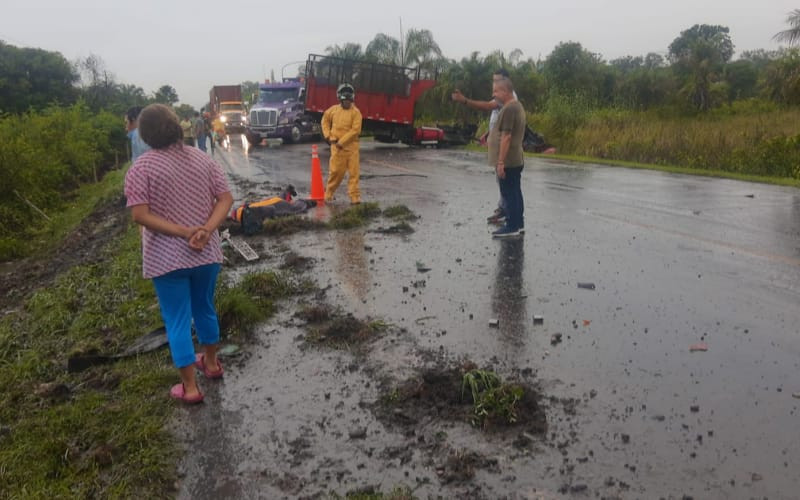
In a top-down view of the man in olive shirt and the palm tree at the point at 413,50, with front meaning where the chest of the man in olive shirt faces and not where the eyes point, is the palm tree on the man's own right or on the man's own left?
on the man's own right

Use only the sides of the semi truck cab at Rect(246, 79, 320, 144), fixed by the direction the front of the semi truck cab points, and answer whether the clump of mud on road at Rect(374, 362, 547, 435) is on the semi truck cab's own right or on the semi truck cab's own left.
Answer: on the semi truck cab's own left

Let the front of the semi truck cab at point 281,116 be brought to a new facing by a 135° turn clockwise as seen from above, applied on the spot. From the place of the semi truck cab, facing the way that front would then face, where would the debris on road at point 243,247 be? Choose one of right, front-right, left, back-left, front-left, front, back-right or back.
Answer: back

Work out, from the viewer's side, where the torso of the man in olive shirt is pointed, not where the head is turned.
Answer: to the viewer's left

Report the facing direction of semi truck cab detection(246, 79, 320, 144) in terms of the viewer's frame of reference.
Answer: facing the viewer and to the left of the viewer

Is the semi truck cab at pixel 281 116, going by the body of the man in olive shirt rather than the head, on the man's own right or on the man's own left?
on the man's own right

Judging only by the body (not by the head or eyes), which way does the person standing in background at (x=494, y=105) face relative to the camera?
to the viewer's left

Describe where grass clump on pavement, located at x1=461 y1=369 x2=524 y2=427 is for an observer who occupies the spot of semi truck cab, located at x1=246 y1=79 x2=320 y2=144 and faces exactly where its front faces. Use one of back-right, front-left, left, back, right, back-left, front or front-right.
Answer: front-left

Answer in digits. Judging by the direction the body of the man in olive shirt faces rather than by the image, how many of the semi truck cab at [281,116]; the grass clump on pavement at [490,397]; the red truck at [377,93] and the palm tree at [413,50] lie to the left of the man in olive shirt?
1

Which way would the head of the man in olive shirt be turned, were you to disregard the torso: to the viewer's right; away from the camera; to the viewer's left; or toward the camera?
to the viewer's left
